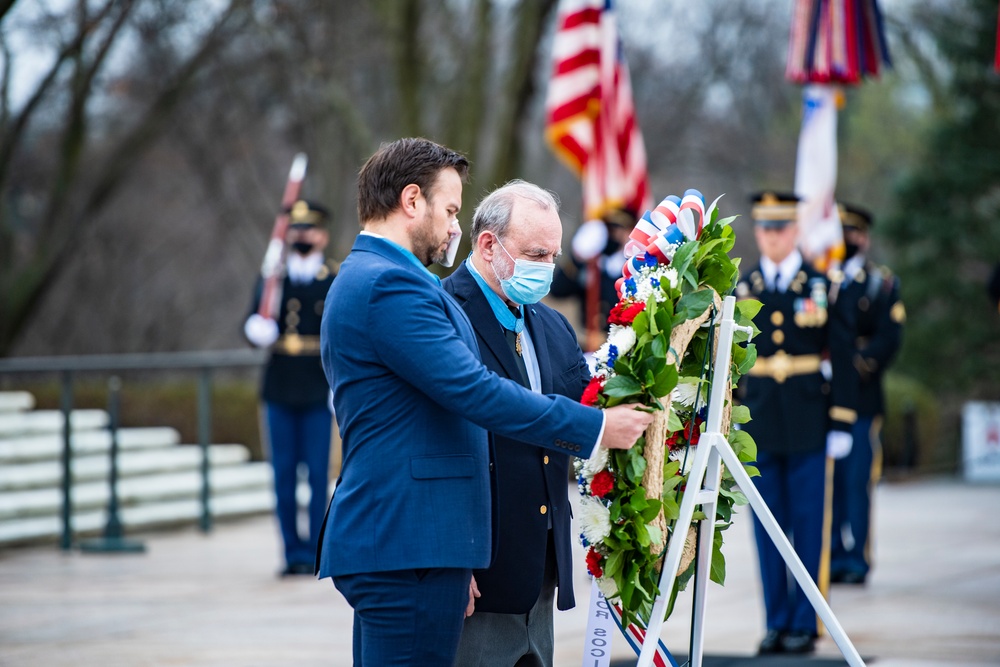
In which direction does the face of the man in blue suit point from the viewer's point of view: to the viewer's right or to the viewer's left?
to the viewer's right

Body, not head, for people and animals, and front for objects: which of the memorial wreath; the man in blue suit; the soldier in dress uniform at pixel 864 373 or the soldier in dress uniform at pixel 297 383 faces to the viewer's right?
the man in blue suit

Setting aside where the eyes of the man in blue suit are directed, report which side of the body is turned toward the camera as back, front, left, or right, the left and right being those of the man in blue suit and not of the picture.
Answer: right

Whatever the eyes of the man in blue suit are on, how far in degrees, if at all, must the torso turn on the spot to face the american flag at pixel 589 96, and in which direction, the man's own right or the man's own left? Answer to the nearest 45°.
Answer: approximately 90° to the man's own left

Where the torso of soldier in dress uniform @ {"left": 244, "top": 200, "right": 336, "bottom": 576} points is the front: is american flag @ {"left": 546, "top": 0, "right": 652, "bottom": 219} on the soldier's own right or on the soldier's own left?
on the soldier's own left

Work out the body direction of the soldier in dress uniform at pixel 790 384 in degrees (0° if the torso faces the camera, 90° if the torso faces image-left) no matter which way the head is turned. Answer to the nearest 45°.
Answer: approximately 0°

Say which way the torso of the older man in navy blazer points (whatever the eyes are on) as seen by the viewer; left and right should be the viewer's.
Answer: facing the viewer and to the right of the viewer

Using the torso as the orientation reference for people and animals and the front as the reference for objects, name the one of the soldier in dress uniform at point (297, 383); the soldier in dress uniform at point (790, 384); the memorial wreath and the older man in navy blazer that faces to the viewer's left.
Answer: the memorial wreath

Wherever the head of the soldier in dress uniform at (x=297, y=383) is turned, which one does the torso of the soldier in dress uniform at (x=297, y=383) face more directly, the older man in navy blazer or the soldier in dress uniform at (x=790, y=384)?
the older man in navy blazer

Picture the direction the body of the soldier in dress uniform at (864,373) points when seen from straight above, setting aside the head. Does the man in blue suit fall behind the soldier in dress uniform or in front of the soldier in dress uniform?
in front

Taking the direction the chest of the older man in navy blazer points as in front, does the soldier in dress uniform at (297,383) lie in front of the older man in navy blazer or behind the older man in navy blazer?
behind

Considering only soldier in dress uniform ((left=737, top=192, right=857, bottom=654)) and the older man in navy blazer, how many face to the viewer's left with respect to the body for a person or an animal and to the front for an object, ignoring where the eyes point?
0

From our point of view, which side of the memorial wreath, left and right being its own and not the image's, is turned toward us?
left
